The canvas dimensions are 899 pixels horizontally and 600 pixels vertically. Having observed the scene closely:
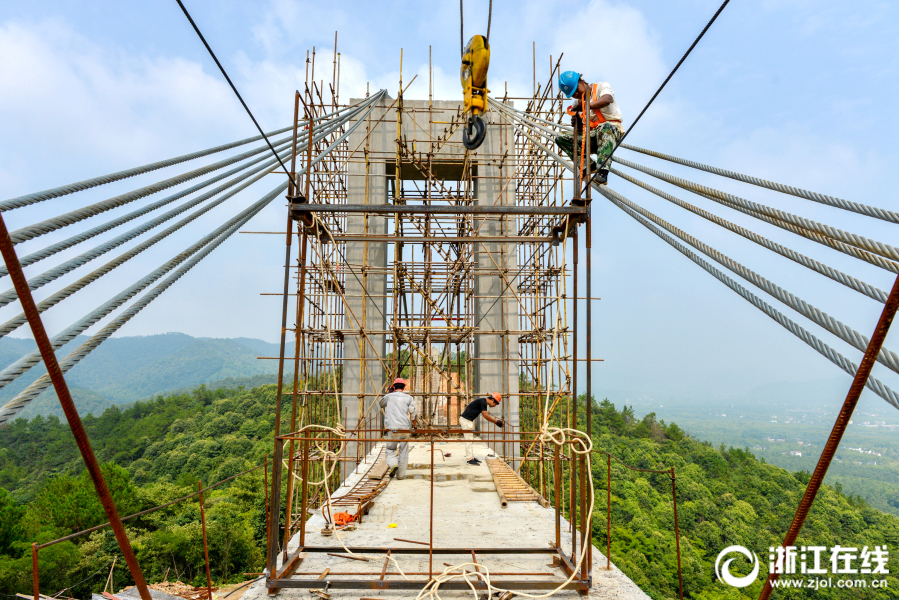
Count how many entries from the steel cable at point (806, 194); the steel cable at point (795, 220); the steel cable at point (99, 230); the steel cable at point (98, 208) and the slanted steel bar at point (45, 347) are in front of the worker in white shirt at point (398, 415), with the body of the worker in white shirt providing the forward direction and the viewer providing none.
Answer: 0

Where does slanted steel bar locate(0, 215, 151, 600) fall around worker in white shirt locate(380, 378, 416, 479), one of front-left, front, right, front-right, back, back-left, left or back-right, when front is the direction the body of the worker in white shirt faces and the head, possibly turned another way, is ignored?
back

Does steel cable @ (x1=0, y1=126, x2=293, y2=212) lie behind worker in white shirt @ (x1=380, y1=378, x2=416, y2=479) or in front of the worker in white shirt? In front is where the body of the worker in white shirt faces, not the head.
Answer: behind

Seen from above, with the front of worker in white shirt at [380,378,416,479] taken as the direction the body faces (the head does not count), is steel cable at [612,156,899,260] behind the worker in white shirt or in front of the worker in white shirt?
behind

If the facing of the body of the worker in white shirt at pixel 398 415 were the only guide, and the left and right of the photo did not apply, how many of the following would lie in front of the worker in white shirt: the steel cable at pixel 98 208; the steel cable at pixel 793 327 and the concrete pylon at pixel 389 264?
1

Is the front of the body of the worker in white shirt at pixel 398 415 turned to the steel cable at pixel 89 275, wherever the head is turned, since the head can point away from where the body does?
no

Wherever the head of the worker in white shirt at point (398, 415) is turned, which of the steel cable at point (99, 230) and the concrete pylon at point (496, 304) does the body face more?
the concrete pylon

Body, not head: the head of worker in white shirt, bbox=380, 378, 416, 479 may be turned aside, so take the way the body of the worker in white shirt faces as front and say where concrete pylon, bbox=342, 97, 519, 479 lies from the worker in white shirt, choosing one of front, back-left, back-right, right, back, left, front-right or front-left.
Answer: front

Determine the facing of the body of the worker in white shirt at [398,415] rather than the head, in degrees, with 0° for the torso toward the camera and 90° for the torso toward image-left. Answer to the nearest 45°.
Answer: approximately 180°

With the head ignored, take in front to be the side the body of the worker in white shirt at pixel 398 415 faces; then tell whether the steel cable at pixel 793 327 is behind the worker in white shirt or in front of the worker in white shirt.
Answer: behind

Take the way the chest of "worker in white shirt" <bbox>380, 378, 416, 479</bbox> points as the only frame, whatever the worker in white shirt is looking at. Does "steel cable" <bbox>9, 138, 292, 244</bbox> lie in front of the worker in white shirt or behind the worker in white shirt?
behind

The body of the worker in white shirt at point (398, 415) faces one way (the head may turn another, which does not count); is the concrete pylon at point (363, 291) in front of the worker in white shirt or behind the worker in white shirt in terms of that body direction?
in front

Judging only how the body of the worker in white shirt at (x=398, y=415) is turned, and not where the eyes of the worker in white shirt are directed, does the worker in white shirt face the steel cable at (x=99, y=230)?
no

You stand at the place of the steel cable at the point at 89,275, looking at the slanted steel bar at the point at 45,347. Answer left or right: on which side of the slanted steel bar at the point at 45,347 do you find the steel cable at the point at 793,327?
left

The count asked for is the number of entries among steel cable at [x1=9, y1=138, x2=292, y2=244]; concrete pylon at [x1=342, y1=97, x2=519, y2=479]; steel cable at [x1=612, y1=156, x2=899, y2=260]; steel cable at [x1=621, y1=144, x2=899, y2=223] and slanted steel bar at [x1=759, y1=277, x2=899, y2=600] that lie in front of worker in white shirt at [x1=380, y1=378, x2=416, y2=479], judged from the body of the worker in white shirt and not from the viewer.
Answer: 1

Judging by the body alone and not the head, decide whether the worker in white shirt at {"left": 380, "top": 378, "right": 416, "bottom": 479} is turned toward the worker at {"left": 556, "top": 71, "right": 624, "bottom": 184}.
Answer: no

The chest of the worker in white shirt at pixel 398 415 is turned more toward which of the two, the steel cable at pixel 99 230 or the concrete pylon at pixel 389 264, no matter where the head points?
the concrete pylon

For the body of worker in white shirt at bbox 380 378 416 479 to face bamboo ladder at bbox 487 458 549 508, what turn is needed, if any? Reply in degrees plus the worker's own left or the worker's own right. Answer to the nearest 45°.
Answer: approximately 135° to the worker's own right
